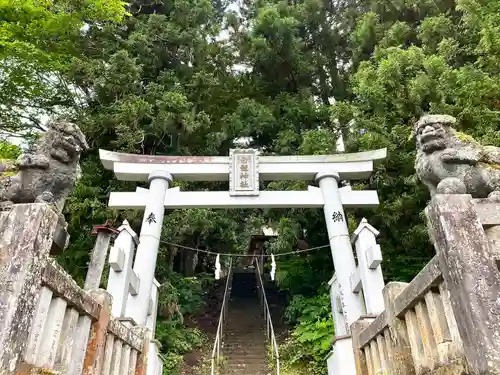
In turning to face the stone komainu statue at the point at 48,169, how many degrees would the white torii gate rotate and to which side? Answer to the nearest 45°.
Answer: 0° — it already faces it

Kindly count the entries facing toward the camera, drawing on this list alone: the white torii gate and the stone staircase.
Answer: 2

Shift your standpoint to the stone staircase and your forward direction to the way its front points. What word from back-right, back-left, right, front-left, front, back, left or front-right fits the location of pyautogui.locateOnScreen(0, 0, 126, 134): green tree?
front-right

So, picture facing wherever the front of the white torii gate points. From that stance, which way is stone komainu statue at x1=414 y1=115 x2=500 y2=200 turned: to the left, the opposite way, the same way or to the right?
to the right

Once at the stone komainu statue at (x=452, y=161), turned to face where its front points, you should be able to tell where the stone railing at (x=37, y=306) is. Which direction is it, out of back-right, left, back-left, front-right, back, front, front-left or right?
front

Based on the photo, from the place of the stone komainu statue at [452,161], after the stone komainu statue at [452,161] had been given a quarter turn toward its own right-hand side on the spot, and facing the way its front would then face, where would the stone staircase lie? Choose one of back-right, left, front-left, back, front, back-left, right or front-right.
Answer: front

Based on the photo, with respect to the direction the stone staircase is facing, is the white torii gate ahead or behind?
ahead

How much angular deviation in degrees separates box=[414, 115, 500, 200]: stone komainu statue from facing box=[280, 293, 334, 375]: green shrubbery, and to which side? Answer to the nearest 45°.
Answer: approximately 90° to its right

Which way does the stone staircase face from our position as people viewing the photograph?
facing the viewer

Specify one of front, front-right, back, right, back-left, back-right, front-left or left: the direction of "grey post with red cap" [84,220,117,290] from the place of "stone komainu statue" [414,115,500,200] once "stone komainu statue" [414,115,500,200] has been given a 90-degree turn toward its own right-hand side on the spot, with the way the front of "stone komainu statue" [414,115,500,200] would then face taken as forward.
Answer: front-left

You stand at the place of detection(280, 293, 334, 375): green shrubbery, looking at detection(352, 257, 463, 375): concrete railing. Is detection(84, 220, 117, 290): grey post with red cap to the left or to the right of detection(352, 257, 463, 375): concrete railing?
right

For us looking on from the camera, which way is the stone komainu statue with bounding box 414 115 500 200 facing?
facing the viewer and to the left of the viewer

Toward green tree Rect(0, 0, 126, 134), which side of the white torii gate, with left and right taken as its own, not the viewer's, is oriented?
right

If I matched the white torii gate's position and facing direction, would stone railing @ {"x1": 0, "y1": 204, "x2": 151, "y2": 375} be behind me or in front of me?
in front

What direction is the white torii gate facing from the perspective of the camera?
toward the camera

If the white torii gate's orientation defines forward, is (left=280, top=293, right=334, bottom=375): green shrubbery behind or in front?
behind

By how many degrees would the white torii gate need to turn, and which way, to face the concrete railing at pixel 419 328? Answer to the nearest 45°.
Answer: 0° — it already faces it
